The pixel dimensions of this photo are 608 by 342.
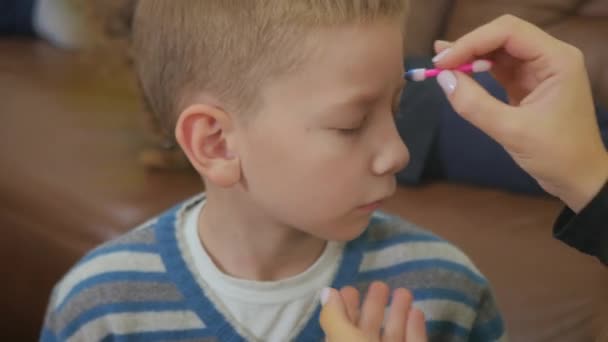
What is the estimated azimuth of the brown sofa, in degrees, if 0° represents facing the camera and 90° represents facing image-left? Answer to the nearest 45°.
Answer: approximately 0°

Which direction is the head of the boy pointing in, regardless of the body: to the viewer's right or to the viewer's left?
to the viewer's right
